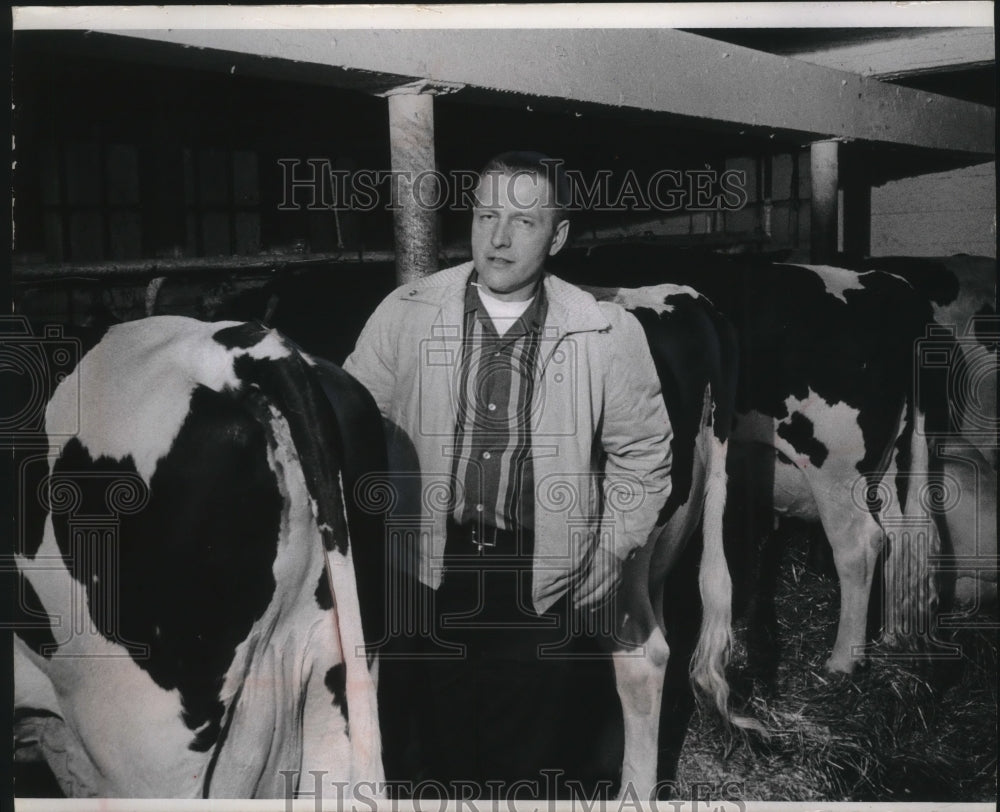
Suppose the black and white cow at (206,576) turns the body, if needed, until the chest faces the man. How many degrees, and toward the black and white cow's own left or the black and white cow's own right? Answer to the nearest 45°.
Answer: approximately 135° to the black and white cow's own right

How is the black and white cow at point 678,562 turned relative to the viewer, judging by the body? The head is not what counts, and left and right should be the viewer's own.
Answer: facing away from the viewer and to the left of the viewer

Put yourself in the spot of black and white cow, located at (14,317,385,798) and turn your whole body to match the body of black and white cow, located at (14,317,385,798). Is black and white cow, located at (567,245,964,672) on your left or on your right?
on your right

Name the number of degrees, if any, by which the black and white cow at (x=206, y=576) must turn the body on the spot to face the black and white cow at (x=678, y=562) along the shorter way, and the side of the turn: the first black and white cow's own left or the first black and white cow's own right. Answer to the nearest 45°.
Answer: approximately 135° to the first black and white cow's own right

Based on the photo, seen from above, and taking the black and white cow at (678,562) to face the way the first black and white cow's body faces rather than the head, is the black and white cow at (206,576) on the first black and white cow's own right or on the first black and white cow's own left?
on the first black and white cow's own left

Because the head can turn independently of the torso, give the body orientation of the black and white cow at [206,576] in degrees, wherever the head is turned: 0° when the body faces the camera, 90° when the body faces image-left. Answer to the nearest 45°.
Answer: approximately 135°
